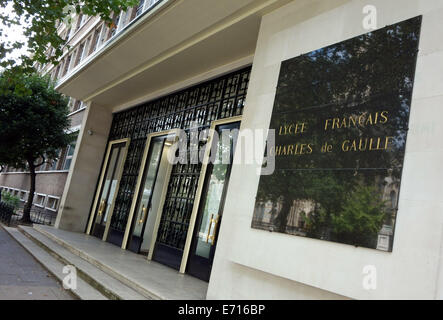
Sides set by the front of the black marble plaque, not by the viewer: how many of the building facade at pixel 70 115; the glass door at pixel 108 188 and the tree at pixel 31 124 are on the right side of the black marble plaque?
3

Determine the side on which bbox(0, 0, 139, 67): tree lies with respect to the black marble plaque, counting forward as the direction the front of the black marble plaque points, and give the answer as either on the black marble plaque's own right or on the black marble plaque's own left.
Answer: on the black marble plaque's own right

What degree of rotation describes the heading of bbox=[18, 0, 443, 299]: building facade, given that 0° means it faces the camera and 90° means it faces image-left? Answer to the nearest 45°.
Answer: approximately 45°

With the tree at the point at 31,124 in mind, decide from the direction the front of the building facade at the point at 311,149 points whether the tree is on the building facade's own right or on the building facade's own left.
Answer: on the building facade's own right

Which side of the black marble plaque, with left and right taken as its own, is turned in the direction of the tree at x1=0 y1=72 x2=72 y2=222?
right

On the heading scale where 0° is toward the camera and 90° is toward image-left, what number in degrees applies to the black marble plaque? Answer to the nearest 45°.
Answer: approximately 45°

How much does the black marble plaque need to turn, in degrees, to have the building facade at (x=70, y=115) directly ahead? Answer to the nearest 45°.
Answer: approximately 90° to its right
